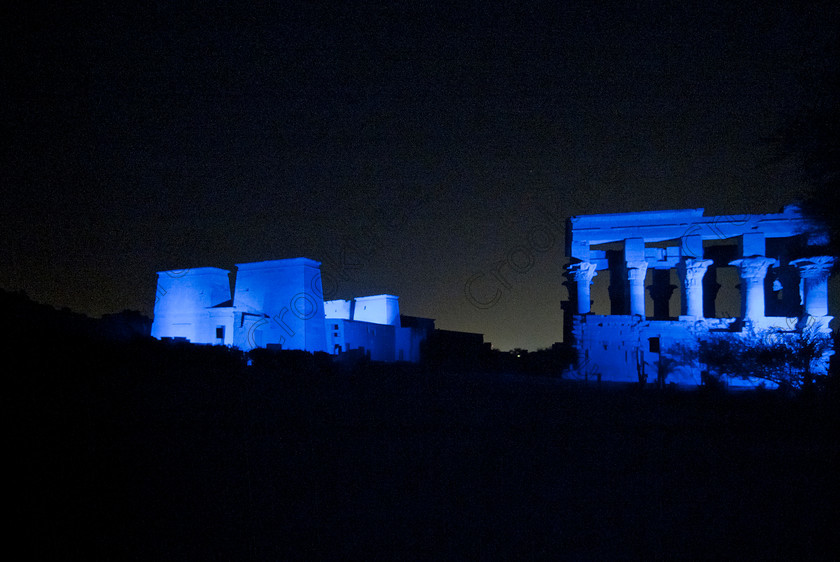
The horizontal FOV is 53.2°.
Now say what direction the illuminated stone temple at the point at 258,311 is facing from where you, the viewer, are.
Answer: facing the viewer and to the left of the viewer

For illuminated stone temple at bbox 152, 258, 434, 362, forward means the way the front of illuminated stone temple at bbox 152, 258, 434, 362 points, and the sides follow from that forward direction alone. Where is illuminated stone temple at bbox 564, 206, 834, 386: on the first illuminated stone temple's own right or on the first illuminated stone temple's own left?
on the first illuminated stone temple's own left
